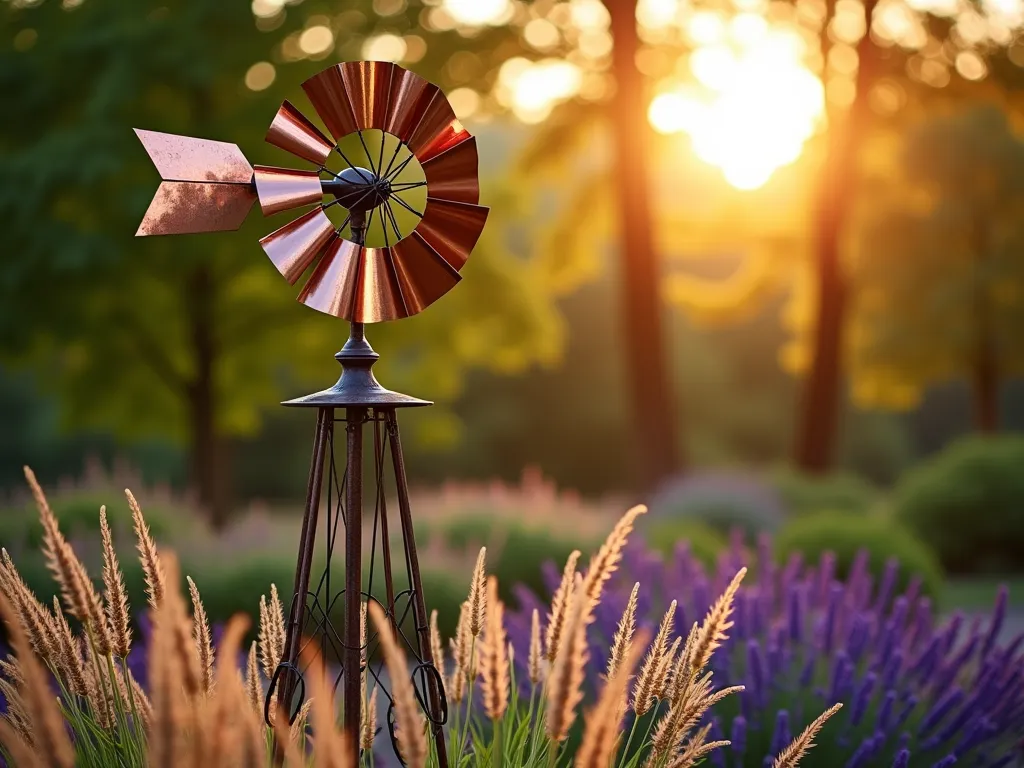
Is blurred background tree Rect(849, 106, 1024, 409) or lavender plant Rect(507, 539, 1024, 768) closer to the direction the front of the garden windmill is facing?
the lavender plant

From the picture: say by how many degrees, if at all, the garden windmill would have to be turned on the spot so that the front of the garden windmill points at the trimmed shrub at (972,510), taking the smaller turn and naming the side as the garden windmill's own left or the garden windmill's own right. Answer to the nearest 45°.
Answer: approximately 90° to the garden windmill's own left

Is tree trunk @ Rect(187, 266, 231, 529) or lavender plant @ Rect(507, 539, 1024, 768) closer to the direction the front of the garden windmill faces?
the lavender plant

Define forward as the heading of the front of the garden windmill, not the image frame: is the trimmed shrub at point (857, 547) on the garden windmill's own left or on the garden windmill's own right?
on the garden windmill's own left

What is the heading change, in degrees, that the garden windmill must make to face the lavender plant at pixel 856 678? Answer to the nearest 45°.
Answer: approximately 45° to its left

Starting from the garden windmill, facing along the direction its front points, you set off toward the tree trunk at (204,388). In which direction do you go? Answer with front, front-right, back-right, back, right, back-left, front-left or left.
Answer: back-left

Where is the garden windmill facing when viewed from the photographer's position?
facing the viewer and to the right of the viewer

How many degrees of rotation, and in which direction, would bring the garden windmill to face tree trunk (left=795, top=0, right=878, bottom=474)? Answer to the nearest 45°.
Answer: approximately 90° to its left
